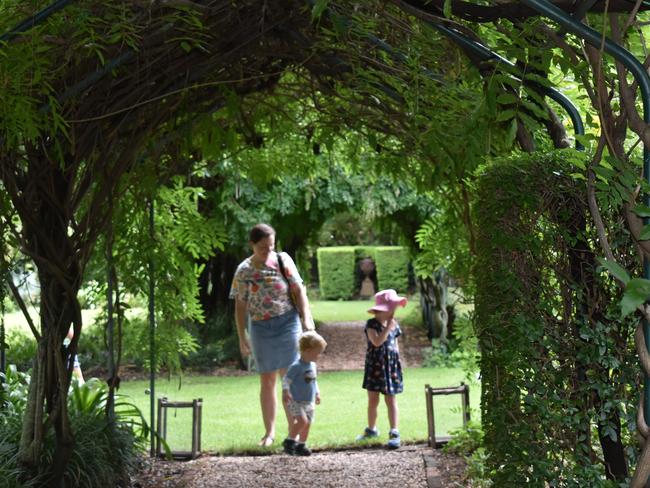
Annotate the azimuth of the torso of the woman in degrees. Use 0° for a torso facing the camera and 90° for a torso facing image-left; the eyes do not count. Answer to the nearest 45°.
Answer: approximately 0°

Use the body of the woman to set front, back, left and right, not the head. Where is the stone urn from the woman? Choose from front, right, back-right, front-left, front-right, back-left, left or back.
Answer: back

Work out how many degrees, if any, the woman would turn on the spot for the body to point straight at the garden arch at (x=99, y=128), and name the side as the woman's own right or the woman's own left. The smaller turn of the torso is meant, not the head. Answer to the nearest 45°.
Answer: approximately 45° to the woman's own right

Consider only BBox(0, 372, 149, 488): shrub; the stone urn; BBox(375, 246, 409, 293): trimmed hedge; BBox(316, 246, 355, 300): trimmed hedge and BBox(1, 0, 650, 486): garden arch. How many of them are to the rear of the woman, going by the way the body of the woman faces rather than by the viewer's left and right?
3

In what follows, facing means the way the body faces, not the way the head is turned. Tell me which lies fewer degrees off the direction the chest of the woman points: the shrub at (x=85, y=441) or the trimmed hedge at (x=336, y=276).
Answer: the shrub

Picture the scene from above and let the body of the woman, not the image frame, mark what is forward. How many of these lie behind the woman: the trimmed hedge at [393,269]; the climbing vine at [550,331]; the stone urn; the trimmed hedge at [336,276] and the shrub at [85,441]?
3

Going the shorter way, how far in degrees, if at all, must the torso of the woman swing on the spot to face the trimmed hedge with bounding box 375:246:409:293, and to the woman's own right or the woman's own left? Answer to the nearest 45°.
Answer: approximately 180°

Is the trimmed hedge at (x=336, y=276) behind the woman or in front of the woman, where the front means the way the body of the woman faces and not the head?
behind
